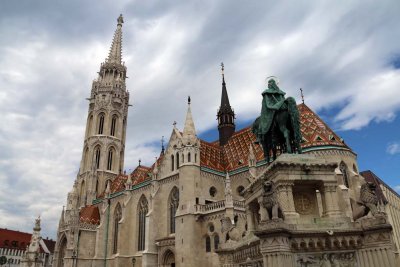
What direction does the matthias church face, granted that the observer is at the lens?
facing away from the viewer and to the left of the viewer

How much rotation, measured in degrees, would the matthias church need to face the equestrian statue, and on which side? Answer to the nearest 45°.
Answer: approximately 135° to its left
